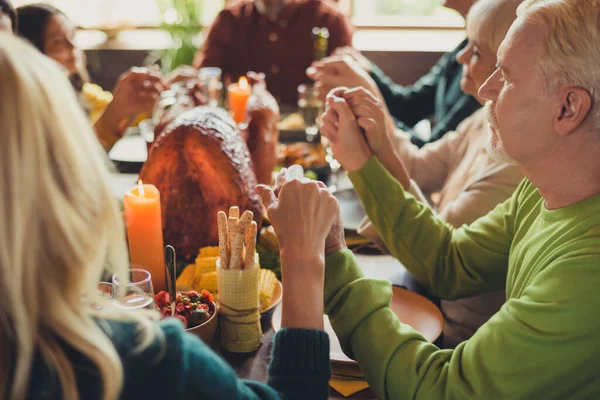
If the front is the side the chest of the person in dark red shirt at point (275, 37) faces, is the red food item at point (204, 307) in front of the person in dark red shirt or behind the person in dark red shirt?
in front

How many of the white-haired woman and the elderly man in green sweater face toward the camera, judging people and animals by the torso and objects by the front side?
0

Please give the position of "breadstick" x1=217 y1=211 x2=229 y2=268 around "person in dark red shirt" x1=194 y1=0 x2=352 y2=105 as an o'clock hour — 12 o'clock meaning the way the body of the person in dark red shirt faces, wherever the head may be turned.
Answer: The breadstick is roughly at 12 o'clock from the person in dark red shirt.

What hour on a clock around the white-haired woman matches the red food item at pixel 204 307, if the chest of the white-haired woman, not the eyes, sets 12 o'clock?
The red food item is roughly at 10 o'clock from the white-haired woman.

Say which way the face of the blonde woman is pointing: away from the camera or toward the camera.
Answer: away from the camera

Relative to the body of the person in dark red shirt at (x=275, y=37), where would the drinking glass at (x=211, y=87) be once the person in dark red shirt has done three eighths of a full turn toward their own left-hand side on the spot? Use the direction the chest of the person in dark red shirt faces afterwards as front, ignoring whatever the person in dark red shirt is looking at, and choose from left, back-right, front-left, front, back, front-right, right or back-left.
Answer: back-right

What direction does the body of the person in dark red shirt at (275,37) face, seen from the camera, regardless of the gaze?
toward the camera

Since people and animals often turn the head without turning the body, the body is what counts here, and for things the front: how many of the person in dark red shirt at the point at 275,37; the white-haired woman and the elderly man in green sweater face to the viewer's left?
2

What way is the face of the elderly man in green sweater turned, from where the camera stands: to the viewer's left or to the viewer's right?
to the viewer's left

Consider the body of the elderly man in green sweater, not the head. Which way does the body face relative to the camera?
to the viewer's left

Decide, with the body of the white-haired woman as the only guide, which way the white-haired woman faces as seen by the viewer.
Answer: to the viewer's left

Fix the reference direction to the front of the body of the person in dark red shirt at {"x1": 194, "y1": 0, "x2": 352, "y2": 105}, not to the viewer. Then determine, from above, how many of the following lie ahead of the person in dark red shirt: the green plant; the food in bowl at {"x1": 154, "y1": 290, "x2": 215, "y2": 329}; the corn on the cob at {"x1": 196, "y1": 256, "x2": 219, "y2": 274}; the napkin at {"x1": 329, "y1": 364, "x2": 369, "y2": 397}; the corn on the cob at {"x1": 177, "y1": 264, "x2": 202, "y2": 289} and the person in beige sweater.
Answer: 5

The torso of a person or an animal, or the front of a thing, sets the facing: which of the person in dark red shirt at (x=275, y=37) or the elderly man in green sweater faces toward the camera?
the person in dark red shirt

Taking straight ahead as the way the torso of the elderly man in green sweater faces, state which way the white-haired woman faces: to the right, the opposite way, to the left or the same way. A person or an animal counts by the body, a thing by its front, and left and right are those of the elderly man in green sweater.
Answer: the same way

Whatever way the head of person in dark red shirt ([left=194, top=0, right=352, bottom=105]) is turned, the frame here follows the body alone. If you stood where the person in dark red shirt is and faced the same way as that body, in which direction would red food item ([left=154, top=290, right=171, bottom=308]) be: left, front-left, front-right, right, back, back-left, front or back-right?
front

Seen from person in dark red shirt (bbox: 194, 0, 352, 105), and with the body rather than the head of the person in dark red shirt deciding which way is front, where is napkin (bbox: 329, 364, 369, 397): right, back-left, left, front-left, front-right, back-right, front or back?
front
